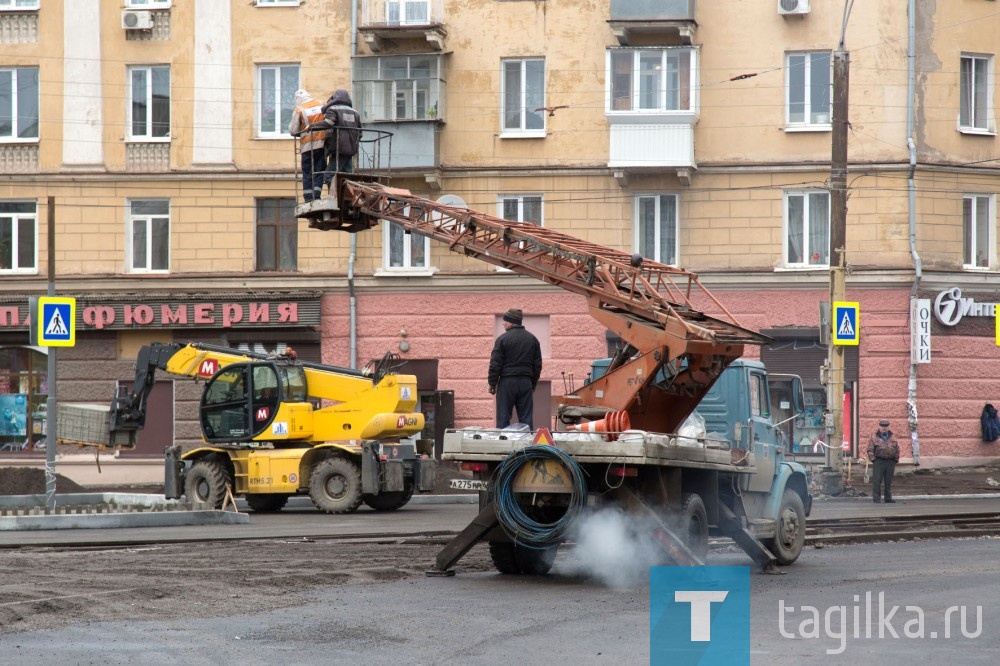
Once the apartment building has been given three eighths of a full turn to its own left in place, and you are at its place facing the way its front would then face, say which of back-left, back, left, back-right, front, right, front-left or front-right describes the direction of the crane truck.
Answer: back-right

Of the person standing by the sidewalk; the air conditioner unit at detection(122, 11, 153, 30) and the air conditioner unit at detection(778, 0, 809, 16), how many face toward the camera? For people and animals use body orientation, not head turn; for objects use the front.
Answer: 3

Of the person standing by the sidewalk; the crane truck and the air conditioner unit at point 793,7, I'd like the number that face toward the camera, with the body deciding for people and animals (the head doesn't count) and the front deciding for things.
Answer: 2

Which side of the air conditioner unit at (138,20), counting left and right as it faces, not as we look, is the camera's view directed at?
front

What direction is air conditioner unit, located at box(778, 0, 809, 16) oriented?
toward the camera

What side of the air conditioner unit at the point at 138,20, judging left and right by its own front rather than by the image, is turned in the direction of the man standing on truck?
front

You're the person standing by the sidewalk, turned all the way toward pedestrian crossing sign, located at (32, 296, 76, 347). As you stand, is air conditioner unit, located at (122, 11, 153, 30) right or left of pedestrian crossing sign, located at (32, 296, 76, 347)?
right

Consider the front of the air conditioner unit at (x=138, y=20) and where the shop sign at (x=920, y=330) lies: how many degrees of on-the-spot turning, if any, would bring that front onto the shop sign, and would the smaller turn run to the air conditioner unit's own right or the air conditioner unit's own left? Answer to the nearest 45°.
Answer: approximately 90° to the air conditioner unit's own left

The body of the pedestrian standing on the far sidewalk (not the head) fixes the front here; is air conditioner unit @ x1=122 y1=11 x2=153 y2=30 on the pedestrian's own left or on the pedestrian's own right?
on the pedestrian's own right

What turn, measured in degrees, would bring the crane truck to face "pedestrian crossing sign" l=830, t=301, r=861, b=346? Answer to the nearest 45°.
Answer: approximately 45° to its left

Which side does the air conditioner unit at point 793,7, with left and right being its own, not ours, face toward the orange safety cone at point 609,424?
front
